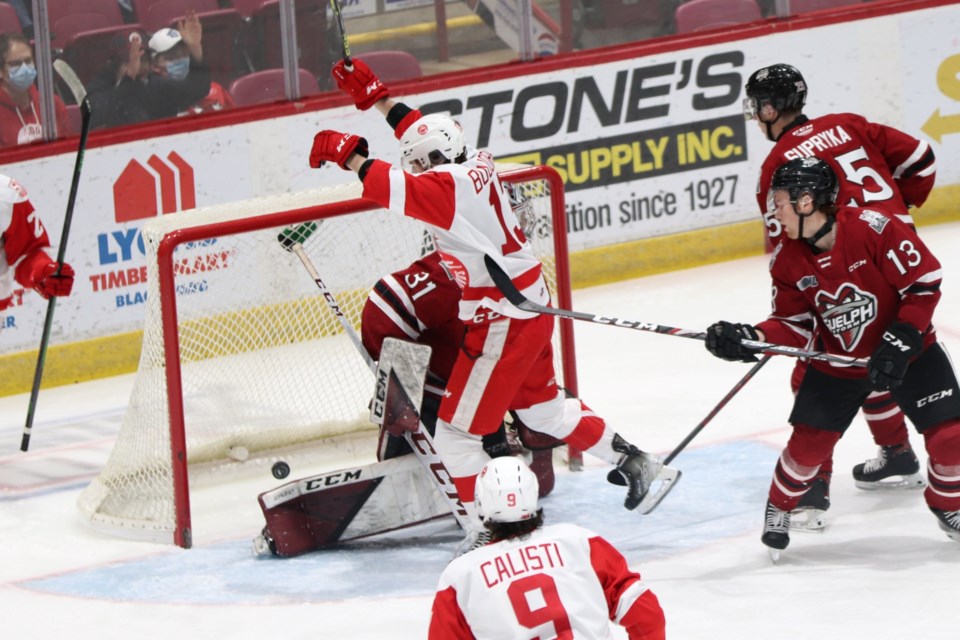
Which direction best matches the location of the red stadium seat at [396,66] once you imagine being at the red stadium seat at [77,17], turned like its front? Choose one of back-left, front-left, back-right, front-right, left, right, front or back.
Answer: left

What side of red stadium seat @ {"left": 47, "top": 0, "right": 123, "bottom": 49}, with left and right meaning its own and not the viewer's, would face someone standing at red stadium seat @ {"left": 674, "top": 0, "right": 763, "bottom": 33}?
left

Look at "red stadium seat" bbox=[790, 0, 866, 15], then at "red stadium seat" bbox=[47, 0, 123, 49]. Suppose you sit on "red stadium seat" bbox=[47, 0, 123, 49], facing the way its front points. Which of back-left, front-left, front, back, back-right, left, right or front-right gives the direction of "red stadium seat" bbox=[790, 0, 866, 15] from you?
left

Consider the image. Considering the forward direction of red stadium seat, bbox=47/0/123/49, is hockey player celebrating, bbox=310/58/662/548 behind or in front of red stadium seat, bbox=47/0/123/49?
in front

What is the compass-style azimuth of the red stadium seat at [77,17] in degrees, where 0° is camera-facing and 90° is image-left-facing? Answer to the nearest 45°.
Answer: approximately 0°

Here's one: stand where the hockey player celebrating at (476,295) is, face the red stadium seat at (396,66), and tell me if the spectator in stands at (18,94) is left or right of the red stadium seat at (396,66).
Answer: left

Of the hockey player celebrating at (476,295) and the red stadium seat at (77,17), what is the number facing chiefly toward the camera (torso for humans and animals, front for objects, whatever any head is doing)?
1

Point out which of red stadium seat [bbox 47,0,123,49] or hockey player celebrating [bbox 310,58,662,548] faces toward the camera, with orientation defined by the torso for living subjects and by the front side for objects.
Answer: the red stadium seat

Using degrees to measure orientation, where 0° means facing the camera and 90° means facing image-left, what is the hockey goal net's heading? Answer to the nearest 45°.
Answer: approximately 315°

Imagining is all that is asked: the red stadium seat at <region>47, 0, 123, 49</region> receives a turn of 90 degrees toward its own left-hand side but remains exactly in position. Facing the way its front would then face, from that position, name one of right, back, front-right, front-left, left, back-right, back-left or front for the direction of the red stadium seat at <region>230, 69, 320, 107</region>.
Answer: front
